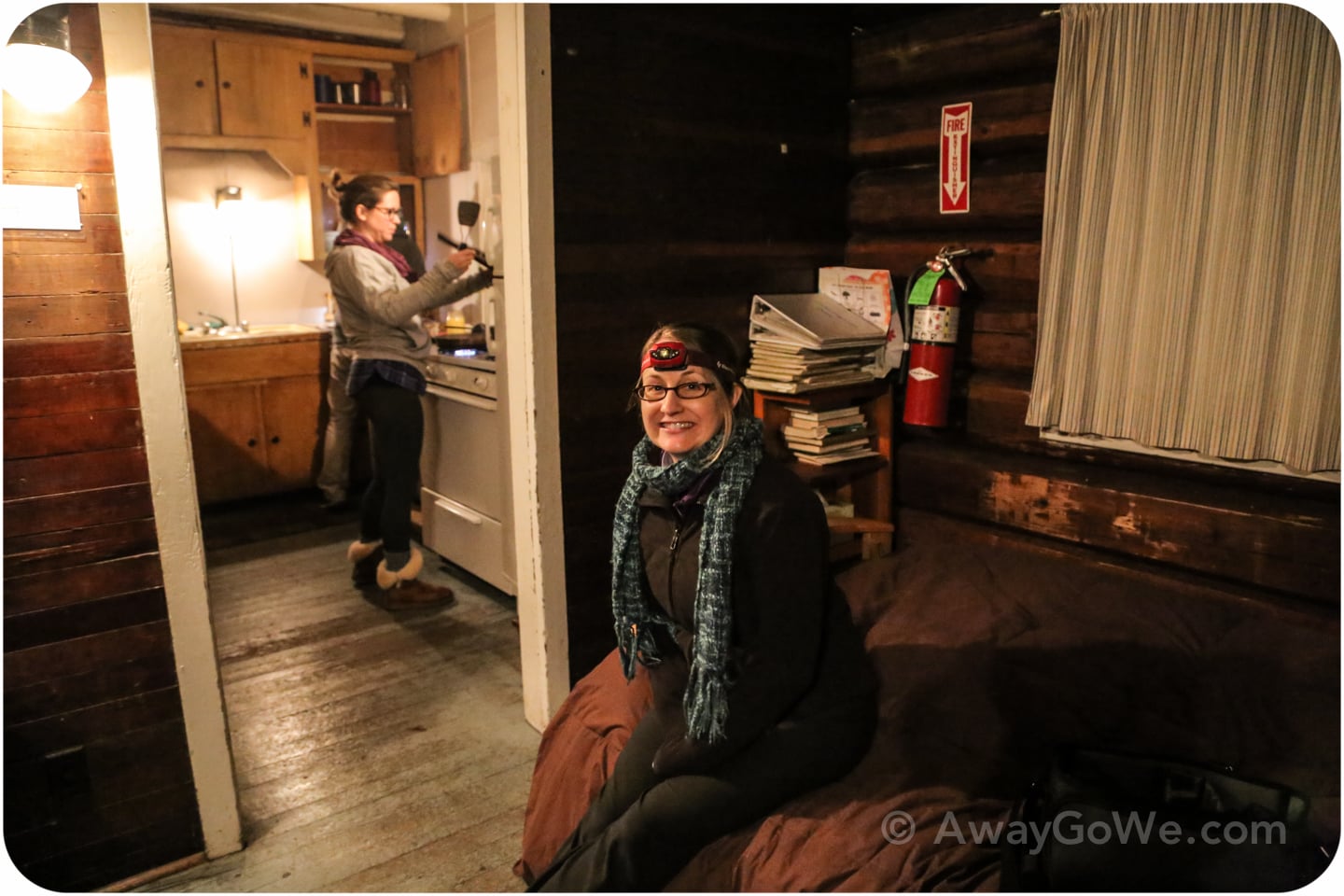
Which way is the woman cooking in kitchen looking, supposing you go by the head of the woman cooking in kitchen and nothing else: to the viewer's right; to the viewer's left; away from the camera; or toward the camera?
to the viewer's right

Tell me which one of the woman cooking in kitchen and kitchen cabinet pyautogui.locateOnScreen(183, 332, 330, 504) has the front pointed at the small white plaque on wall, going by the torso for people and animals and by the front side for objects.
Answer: the kitchen cabinet

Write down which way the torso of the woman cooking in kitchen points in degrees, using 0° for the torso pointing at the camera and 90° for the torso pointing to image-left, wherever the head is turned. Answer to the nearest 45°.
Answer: approximately 270°

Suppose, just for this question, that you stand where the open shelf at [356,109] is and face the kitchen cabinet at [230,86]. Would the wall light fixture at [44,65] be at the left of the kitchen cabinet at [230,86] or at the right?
left
